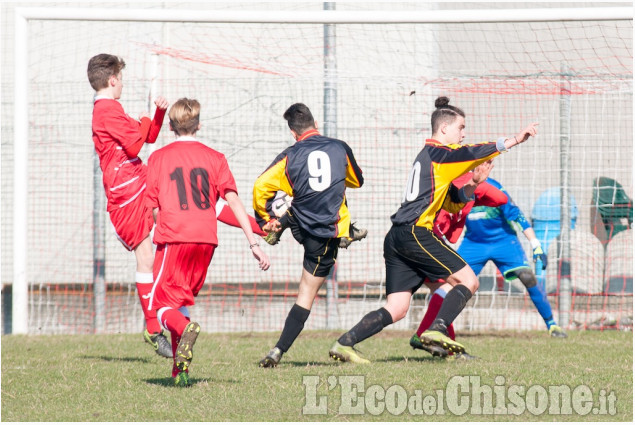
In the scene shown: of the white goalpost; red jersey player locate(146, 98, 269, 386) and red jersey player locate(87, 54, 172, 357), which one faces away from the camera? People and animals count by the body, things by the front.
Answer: red jersey player locate(146, 98, 269, 386)

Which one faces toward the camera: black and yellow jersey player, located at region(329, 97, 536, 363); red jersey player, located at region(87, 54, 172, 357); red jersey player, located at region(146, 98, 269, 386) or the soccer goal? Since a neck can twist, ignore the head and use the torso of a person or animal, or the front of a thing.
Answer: the soccer goal

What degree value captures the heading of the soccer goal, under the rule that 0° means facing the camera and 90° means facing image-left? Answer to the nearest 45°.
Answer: approximately 0°

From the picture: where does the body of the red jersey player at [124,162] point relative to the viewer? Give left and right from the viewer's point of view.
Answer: facing to the right of the viewer

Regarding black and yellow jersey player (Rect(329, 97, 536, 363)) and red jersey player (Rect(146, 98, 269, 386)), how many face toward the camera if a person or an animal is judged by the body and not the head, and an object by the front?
0

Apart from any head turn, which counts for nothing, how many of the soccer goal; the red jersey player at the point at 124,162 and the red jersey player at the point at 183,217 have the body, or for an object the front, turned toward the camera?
1

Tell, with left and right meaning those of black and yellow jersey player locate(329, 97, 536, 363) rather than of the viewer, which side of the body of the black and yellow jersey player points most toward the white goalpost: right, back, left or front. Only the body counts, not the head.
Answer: left

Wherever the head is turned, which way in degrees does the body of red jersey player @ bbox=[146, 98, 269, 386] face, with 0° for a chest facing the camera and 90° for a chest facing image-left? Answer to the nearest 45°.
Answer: approximately 180°

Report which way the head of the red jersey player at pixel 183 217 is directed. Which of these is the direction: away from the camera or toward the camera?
away from the camera

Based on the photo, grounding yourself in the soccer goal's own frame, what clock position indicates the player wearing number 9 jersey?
The player wearing number 9 jersey is roughly at 12 o'clock from the soccer goal.

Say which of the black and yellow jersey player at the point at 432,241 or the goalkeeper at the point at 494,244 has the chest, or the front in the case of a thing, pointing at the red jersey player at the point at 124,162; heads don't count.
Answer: the goalkeeper

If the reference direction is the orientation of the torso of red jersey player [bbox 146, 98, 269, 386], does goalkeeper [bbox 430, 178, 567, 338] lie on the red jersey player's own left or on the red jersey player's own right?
on the red jersey player's own right
